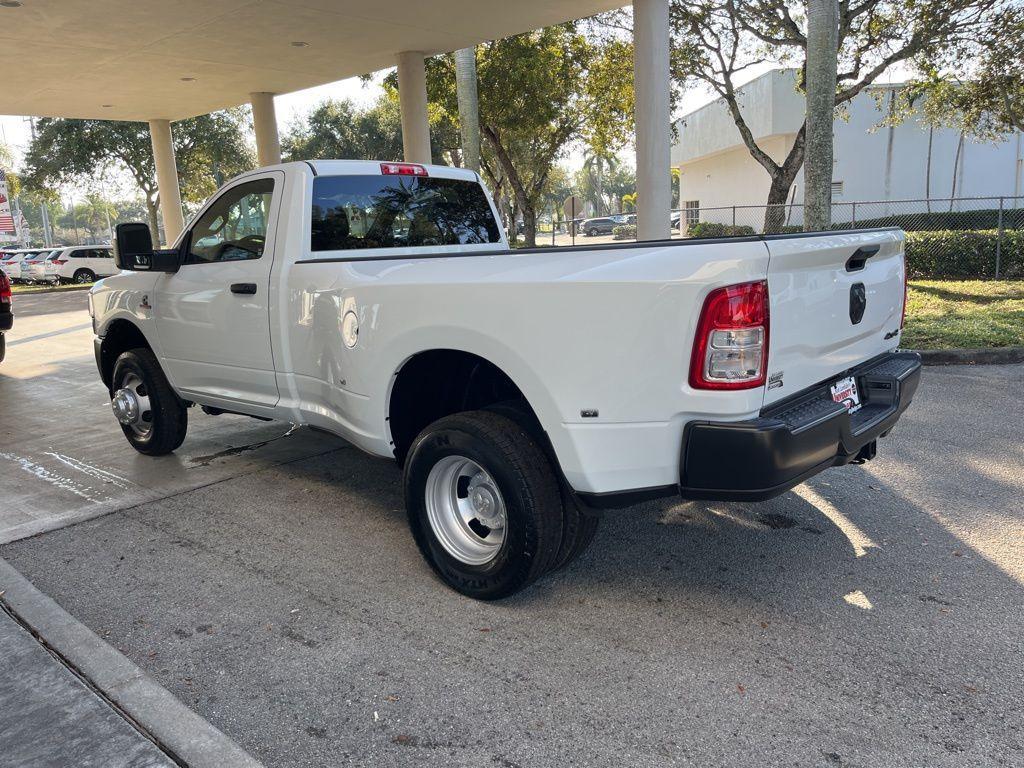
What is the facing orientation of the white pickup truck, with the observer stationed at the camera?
facing away from the viewer and to the left of the viewer

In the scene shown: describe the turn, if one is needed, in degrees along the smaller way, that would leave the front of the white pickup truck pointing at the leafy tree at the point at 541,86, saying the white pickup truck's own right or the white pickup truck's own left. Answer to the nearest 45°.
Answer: approximately 45° to the white pickup truck's own right

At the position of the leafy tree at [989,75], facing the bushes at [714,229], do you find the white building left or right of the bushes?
right

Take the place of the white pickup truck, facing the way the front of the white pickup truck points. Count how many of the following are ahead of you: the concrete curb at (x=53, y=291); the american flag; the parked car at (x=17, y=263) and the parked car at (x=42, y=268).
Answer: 4

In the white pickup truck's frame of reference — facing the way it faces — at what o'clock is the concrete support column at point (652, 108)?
The concrete support column is roughly at 2 o'clock from the white pickup truck.

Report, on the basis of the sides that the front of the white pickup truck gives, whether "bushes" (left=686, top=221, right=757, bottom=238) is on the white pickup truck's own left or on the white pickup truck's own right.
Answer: on the white pickup truck's own right

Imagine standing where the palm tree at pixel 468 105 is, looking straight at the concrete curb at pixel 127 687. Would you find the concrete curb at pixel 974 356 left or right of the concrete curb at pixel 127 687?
left

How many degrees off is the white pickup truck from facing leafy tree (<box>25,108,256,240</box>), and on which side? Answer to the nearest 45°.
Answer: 0° — it already faces it

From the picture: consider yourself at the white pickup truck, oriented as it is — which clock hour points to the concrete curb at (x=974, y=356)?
The concrete curb is roughly at 3 o'clock from the white pickup truck.

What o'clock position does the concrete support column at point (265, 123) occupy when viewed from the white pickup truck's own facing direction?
The concrete support column is roughly at 1 o'clock from the white pickup truck.

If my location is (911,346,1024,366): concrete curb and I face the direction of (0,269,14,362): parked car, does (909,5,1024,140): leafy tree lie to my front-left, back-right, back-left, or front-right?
back-right

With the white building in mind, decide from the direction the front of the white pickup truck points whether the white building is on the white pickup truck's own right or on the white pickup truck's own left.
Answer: on the white pickup truck's own right

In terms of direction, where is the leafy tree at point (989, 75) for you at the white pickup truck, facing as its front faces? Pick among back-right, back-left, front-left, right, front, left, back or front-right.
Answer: right
